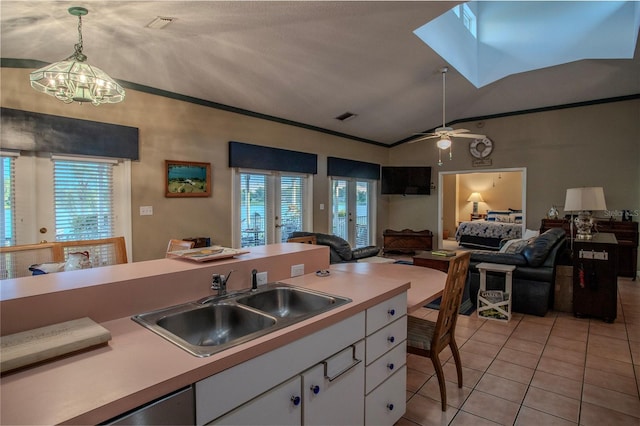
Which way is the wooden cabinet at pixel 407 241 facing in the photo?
toward the camera

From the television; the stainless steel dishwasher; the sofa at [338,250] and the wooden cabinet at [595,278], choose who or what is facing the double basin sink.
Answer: the television

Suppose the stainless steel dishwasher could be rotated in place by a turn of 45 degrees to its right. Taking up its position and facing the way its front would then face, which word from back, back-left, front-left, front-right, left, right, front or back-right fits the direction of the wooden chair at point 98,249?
back

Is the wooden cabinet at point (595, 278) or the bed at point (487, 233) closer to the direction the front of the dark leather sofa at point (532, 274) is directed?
the bed

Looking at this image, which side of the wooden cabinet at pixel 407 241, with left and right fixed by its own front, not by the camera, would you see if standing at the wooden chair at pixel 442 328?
front

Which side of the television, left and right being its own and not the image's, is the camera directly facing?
front

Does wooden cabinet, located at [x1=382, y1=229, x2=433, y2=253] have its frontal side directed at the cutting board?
yes

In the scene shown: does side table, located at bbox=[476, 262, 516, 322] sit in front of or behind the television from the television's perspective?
in front

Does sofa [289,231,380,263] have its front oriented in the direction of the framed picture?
no

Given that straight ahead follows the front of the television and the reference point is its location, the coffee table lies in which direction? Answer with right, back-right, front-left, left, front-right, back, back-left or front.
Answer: front

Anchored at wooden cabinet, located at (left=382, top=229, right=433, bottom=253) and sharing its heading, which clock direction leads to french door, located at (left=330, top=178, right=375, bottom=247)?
The french door is roughly at 2 o'clock from the wooden cabinet.

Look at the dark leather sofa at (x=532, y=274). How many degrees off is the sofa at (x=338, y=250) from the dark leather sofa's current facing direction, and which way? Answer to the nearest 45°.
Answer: approximately 45° to its left

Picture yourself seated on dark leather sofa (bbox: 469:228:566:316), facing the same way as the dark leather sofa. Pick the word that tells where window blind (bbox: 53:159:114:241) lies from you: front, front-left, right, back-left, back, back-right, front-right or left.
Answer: front-left

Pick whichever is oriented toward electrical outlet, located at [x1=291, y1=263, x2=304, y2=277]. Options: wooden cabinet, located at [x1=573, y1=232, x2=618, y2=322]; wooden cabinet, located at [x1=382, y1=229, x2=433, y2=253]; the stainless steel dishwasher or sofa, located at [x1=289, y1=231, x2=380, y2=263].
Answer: wooden cabinet, located at [x1=382, y1=229, x2=433, y2=253]

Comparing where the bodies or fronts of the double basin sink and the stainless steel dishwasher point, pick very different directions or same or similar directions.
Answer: same or similar directions
